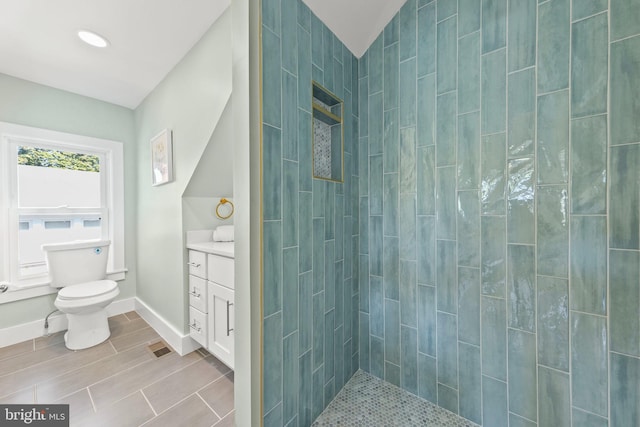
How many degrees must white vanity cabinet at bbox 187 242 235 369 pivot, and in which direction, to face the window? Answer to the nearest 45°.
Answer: approximately 90° to its right

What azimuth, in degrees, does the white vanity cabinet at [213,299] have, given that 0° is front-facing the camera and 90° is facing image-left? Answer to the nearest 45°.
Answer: approximately 45°

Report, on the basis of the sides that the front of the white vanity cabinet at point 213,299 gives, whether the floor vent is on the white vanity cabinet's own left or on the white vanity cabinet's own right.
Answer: on the white vanity cabinet's own right
